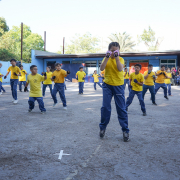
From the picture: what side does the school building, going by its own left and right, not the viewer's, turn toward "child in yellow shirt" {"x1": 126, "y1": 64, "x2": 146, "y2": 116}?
front

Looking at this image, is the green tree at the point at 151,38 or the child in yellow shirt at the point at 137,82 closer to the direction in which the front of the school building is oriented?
the child in yellow shirt

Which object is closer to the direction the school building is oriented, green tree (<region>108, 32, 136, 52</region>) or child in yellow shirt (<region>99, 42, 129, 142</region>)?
the child in yellow shirt

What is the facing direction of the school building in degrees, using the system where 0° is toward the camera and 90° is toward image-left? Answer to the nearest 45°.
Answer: approximately 0°

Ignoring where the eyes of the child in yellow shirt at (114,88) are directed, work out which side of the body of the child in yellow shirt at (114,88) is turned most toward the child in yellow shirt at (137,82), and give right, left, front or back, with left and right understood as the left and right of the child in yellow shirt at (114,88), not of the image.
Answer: back

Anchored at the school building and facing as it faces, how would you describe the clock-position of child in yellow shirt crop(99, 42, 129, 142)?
The child in yellow shirt is roughly at 12 o'clock from the school building.

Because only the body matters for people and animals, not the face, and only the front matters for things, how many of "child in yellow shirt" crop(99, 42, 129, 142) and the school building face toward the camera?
2

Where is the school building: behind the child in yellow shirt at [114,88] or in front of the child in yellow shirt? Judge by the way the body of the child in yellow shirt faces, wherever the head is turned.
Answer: behind

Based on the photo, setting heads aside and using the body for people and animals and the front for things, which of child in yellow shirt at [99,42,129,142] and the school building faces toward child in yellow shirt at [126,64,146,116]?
the school building

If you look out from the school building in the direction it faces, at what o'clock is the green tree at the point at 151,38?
The green tree is roughly at 7 o'clock from the school building.

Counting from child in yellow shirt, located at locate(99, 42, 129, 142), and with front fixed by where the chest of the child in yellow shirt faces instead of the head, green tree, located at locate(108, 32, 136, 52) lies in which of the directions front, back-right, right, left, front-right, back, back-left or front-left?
back
